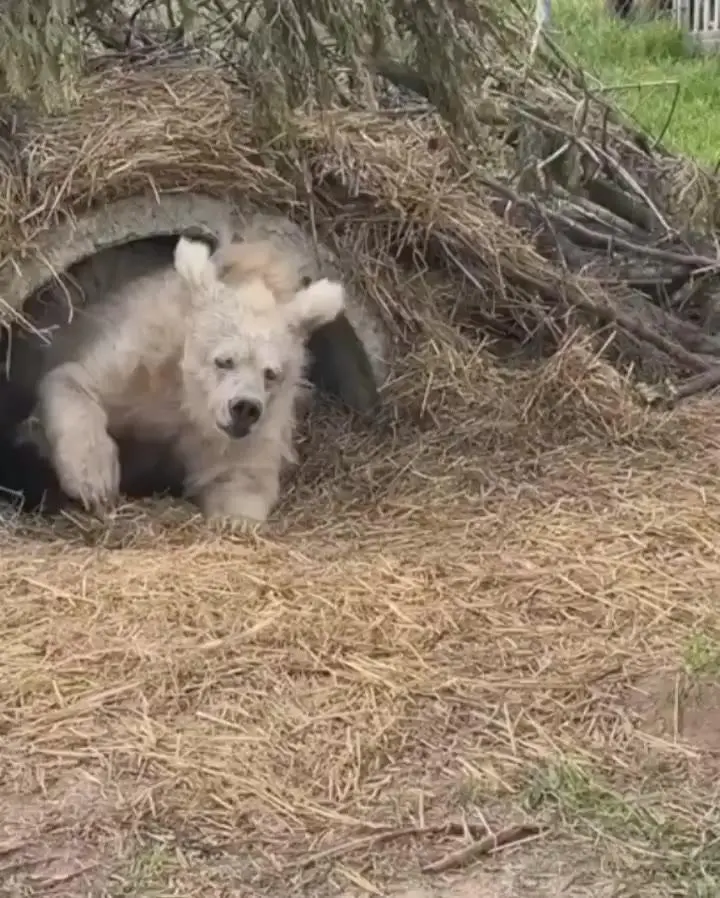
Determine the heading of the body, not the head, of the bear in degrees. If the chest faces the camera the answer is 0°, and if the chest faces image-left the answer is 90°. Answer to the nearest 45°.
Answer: approximately 0°
